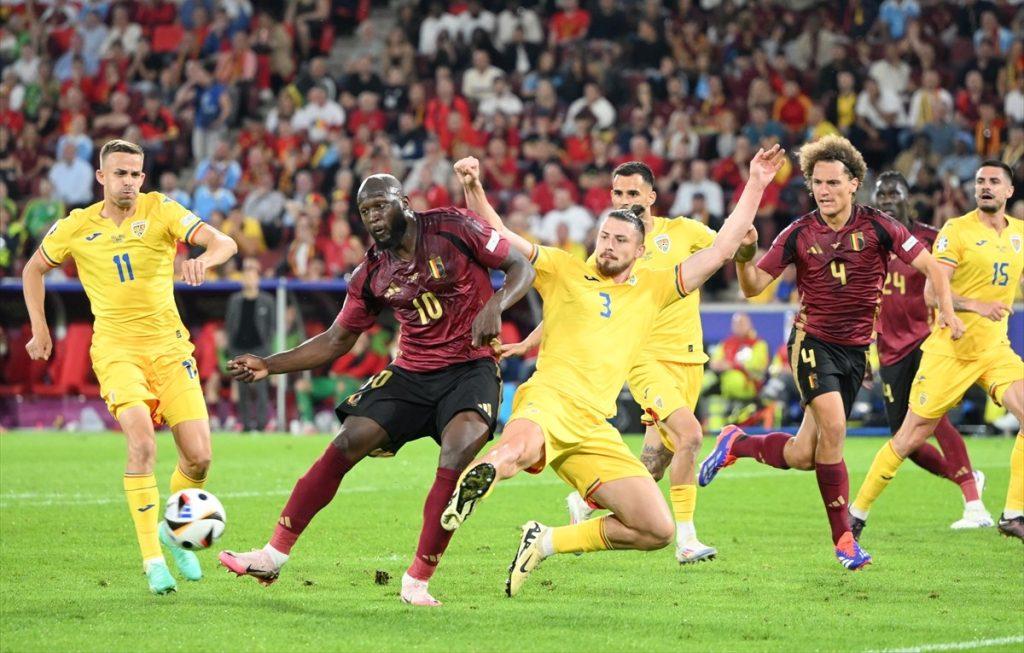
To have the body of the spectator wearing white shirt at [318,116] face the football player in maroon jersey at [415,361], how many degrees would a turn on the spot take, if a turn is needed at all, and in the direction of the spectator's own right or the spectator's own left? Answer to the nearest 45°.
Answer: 0° — they already face them

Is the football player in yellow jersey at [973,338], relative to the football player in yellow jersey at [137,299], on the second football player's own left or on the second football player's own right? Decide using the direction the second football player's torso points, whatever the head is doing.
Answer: on the second football player's own left

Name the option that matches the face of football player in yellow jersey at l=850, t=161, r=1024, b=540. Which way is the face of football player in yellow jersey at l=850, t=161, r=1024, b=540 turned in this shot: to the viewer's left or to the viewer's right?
to the viewer's left

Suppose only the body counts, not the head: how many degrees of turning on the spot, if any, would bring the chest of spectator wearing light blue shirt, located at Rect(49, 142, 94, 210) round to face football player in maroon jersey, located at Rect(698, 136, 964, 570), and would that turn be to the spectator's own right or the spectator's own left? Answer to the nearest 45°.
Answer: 0° — they already face them

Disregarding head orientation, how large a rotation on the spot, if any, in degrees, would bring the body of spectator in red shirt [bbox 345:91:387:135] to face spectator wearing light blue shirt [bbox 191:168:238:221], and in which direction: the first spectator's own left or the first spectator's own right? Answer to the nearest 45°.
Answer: approximately 90° to the first spectator's own right
